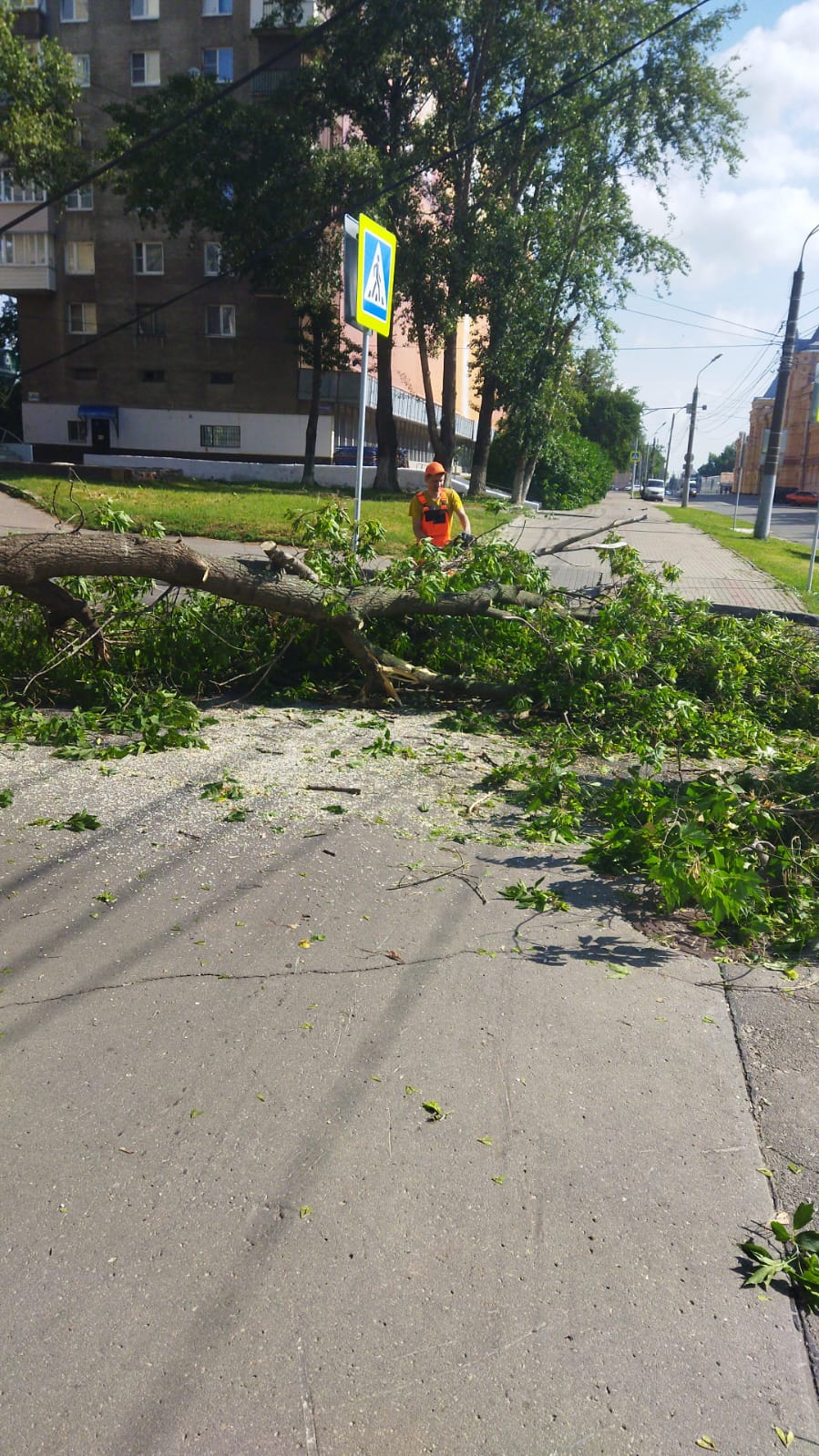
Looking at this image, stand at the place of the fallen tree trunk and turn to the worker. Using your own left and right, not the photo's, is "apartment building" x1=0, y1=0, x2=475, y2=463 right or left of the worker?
left

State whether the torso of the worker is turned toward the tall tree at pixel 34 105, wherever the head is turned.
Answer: no

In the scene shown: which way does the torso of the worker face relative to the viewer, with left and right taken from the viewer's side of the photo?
facing the viewer

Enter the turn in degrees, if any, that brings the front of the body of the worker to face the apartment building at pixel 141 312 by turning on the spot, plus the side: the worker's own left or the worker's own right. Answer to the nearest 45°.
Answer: approximately 180°

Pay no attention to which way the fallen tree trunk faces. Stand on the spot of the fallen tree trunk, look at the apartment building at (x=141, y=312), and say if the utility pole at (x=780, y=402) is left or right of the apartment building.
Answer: right

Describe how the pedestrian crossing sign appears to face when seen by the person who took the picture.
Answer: facing the viewer and to the right of the viewer

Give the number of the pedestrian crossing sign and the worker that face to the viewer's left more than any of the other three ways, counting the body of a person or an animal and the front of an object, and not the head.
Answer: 0

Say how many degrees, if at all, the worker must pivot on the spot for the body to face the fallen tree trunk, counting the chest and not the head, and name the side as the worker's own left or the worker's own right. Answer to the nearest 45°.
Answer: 0° — they already face it
